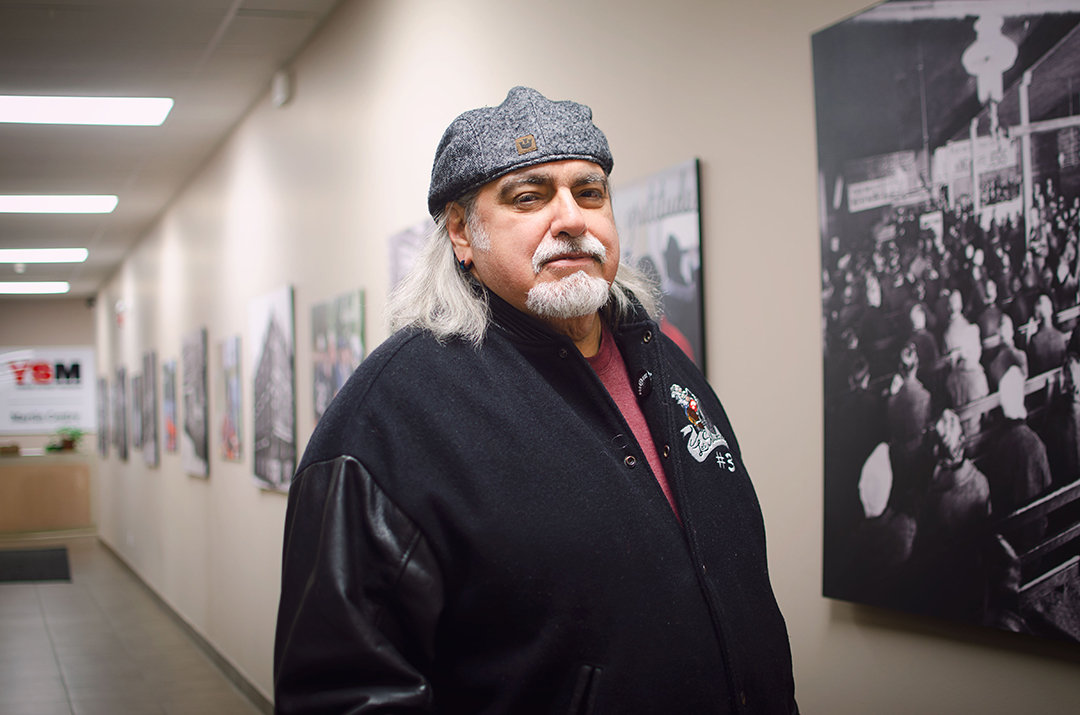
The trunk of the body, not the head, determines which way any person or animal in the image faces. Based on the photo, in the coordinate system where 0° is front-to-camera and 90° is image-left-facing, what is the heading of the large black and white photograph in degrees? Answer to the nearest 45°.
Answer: approximately 45°

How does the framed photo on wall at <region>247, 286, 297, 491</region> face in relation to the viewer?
to the viewer's left

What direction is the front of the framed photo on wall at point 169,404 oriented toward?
to the viewer's left

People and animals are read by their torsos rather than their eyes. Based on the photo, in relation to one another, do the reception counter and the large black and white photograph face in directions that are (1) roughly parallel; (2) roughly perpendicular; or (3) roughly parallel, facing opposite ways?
roughly perpendicular

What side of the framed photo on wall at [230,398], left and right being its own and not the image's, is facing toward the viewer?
left

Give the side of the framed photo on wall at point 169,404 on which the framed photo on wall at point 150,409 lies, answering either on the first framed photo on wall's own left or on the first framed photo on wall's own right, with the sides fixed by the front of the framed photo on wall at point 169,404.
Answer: on the first framed photo on wall's own right

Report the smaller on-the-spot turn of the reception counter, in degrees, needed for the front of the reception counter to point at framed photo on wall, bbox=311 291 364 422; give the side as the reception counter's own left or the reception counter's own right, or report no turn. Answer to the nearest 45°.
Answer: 0° — it already faces it

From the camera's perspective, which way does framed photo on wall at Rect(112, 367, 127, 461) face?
to the viewer's left

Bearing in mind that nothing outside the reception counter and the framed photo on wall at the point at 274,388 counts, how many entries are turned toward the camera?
1

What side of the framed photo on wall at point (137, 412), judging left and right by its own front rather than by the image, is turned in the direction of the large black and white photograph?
left

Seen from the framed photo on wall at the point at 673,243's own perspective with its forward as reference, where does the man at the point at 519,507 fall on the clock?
The man is roughly at 11 o'clock from the framed photo on wall.

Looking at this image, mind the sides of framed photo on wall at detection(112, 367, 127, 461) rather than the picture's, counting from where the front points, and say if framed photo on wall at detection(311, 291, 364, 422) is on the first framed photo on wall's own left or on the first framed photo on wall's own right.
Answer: on the first framed photo on wall's own left

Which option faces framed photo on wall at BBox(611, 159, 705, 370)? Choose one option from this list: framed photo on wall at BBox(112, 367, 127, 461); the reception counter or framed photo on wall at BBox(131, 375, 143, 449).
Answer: the reception counter

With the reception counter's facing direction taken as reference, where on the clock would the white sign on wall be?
The white sign on wall is roughly at 6 o'clock from the reception counter.

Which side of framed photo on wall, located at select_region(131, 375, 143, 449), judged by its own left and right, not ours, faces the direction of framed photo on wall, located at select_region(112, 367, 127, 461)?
right

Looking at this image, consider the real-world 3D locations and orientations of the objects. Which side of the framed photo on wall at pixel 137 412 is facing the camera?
left

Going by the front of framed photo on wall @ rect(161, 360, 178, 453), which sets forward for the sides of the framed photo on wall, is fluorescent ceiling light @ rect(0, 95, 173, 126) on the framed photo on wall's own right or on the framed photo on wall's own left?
on the framed photo on wall's own left
